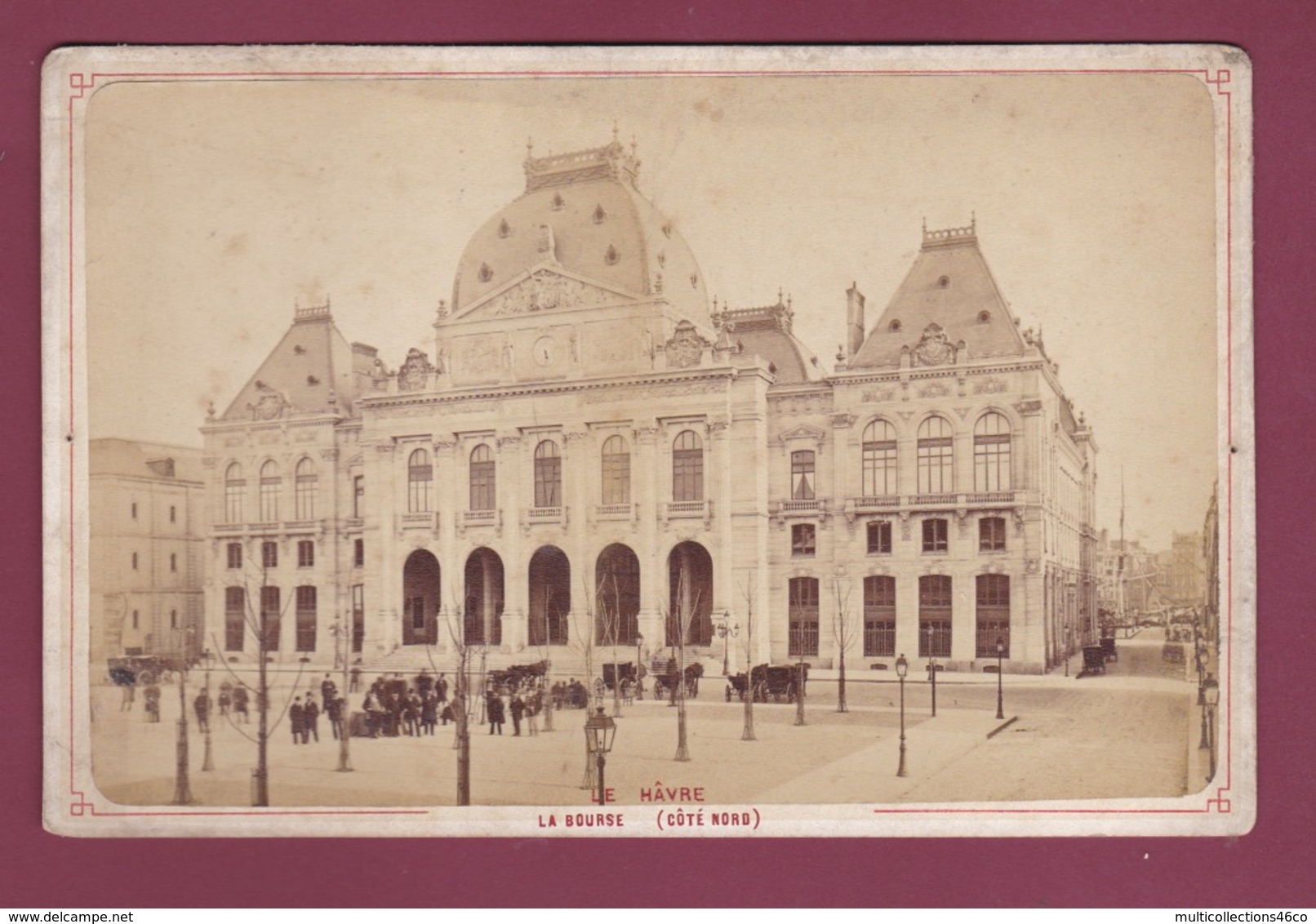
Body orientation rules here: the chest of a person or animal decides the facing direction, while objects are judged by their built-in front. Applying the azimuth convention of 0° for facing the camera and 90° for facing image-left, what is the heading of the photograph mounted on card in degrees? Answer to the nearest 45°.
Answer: approximately 0°
